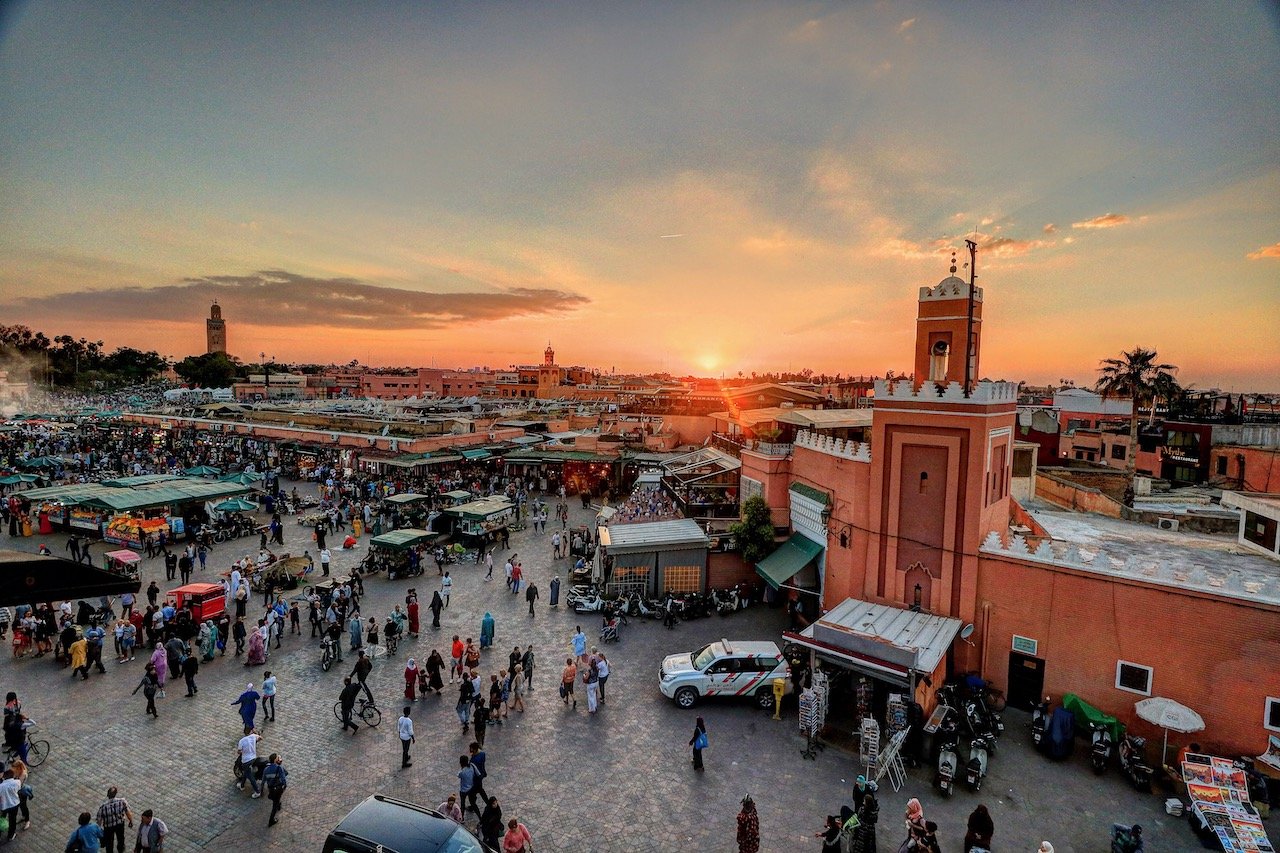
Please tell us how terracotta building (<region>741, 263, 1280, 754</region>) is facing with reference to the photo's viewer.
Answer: facing the viewer and to the left of the viewer

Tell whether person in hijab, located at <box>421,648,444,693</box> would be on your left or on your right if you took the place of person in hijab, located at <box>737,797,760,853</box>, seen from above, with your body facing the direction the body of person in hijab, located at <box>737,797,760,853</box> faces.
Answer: on your left

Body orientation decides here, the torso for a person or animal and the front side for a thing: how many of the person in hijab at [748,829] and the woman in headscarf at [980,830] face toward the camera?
0

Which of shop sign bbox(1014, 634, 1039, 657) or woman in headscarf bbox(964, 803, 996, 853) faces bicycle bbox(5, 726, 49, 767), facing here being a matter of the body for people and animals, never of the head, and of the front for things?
the shop sign

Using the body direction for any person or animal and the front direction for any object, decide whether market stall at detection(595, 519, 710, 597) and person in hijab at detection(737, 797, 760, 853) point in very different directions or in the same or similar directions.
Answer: very different directions

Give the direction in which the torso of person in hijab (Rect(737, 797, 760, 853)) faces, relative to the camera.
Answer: away from the camera

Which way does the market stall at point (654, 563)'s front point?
toward the camera

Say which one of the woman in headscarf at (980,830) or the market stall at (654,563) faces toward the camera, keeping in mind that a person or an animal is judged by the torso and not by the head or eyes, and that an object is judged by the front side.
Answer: the market stall

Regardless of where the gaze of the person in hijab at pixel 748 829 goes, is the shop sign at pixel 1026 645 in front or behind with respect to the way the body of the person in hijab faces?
in front

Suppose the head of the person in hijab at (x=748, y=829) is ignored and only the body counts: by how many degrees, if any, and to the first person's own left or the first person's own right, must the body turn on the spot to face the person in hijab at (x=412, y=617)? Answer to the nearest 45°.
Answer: approximately 45° to the first person's own left

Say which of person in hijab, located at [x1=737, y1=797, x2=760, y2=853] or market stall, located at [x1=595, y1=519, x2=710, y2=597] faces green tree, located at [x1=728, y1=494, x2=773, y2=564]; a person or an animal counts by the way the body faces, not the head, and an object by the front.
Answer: the person in hijab

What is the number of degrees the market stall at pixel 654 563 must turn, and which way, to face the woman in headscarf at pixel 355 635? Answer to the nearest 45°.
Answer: approximately 45° to its right

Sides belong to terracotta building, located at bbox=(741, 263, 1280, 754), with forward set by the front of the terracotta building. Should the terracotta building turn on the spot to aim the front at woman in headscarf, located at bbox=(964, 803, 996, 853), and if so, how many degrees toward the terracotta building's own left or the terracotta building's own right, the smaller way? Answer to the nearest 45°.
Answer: approximately 45° to the terracotta building's own left

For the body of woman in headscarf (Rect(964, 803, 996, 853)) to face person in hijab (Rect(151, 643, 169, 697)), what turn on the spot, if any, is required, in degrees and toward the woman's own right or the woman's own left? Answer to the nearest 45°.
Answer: approximately 90° to the woman's own right

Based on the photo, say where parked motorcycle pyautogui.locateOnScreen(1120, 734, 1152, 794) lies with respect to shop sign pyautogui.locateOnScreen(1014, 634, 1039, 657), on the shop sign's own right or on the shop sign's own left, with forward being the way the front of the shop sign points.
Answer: on the shop sign's own left

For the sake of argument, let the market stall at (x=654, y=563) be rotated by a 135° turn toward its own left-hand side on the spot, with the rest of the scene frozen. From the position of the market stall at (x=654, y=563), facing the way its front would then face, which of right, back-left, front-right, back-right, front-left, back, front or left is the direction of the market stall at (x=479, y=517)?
left

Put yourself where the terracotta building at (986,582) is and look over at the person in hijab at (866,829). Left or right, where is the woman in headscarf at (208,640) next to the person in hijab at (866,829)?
right
